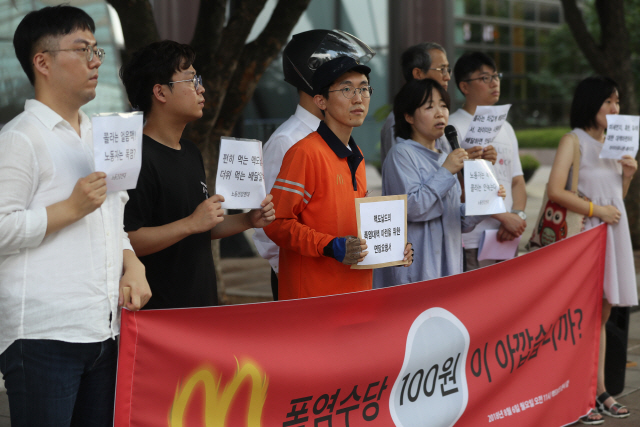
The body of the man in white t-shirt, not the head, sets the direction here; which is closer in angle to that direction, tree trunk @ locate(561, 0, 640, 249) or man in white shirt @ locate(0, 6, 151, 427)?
the man in white shirt

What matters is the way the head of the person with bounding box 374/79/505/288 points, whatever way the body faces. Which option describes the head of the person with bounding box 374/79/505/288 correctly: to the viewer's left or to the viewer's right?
to the viewer's right

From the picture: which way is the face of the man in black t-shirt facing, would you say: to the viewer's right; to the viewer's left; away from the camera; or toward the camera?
to the viewer's right

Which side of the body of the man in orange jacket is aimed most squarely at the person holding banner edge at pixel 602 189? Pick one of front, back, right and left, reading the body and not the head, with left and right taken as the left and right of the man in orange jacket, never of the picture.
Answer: left

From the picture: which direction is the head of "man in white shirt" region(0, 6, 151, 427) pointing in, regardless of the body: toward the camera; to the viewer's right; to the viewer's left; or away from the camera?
to the viewer's right

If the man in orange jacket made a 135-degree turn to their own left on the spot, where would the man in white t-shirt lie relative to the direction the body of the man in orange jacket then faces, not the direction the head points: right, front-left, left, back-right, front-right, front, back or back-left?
front-right

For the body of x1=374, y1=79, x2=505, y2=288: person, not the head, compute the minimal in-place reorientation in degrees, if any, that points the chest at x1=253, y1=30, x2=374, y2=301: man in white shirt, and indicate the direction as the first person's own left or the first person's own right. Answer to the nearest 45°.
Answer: approximately 135° to the first person's own right
